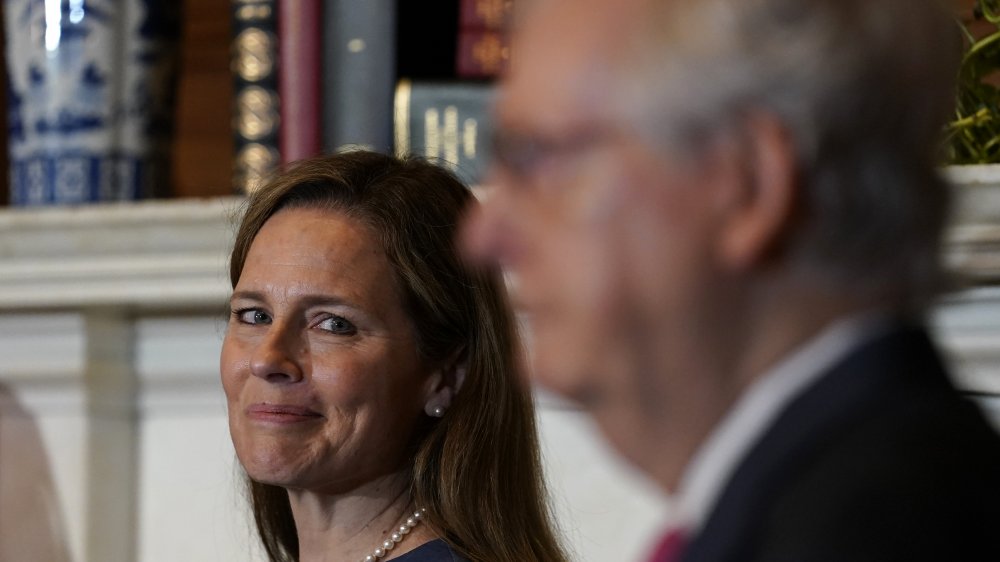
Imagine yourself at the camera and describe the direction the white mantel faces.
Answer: facing the viewer

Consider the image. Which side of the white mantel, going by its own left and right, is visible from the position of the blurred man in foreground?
front

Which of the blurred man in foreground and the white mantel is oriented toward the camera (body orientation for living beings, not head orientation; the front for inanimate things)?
the white mantel

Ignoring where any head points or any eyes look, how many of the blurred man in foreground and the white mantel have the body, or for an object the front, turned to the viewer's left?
1

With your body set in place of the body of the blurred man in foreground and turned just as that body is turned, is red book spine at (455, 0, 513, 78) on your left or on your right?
on your right

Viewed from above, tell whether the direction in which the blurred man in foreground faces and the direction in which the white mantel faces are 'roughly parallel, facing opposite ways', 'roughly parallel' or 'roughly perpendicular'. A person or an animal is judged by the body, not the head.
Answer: roughly perpendicular

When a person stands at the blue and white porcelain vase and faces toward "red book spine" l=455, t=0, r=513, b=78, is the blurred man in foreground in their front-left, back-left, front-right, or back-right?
front-right

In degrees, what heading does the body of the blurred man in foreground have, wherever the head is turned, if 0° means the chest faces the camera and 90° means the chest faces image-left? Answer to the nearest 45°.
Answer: approximately 90°

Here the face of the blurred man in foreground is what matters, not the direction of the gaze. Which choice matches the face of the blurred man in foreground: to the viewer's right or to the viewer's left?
to the viewer's left

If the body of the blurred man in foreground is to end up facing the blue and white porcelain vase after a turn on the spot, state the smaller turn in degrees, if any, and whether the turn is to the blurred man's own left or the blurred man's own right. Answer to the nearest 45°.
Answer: approximately 45° to the blurred man's own right
